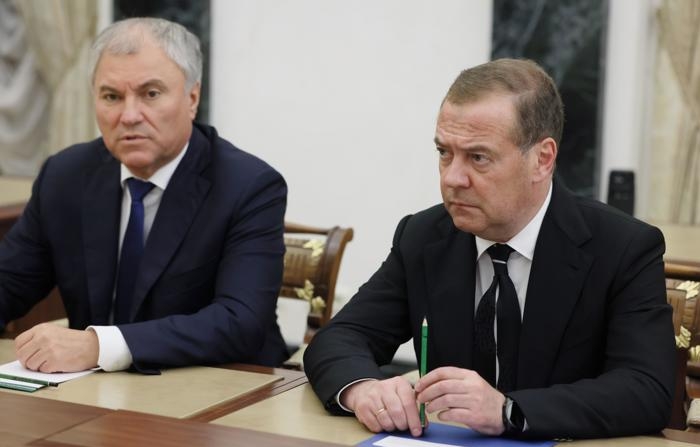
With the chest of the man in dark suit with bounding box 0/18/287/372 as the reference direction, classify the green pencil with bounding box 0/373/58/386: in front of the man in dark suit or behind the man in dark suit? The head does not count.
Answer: in front

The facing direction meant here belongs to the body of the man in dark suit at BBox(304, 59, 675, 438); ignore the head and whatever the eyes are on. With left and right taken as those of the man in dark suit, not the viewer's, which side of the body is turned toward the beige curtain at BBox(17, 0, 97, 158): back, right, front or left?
right

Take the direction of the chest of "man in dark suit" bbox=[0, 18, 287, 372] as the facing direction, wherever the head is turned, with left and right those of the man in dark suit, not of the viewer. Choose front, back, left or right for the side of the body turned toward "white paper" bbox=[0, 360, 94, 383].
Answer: front

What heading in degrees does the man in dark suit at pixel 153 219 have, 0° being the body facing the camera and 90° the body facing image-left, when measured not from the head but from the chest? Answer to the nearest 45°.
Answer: approximately 45°

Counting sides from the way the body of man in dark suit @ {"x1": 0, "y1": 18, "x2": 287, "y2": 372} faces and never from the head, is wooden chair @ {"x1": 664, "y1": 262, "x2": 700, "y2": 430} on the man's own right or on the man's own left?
on the man's own left

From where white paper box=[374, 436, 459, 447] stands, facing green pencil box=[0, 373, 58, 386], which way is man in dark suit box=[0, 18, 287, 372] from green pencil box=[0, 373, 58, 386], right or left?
right

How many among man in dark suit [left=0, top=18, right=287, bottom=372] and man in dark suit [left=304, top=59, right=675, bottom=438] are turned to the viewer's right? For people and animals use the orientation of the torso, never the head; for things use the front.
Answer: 0

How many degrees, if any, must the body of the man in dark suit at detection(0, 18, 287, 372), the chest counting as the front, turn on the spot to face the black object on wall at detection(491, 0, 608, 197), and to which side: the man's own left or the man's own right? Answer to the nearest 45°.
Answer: approximately 180°

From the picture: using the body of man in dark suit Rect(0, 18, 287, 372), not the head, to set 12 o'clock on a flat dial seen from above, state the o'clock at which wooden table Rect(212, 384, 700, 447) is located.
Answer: The wooden table is roughly at 10 o'clock from the man in dark suit.

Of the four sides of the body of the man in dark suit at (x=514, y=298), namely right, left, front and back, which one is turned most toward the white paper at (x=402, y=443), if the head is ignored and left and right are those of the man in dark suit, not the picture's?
front

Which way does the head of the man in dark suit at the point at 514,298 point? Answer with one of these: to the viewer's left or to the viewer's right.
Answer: to the viewer's left

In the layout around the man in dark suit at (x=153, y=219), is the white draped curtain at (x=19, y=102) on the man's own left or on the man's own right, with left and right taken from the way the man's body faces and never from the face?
on the man's own right

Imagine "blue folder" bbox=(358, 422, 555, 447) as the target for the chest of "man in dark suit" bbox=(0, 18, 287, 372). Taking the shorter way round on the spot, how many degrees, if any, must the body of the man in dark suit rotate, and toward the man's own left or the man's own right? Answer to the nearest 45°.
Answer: approximately 90° to the man's own left

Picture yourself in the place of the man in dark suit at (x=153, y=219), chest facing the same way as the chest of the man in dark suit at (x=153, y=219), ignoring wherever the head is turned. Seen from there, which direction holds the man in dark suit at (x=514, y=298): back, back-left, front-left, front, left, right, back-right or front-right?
left

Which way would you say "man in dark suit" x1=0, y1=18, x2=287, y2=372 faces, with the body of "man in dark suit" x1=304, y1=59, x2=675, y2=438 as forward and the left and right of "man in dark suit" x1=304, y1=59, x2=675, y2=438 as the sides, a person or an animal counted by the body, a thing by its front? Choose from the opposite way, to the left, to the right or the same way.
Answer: the same way

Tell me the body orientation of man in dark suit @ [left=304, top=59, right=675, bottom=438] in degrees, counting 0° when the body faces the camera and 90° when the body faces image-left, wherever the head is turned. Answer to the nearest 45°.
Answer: approximately 45°
